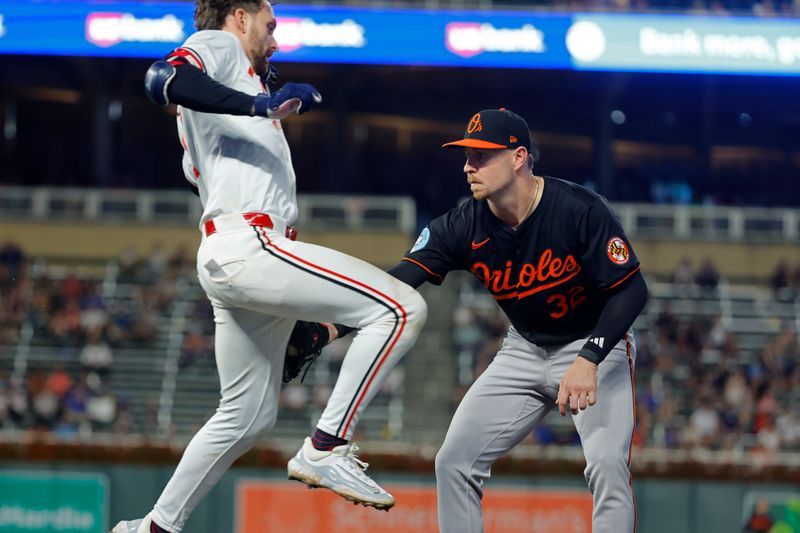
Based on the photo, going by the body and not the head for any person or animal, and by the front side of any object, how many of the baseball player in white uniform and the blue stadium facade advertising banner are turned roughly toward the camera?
1

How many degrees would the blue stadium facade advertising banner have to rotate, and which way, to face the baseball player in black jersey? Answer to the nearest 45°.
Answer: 0° — it already faces them

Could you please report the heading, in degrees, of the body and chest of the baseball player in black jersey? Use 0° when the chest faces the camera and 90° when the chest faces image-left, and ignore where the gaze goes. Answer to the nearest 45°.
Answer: approximately 45°

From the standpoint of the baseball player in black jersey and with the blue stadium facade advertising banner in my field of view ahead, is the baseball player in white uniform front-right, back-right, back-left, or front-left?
back-left

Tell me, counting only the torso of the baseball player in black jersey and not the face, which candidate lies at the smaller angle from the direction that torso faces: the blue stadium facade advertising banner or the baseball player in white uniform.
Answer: the baseball player in white uniform
